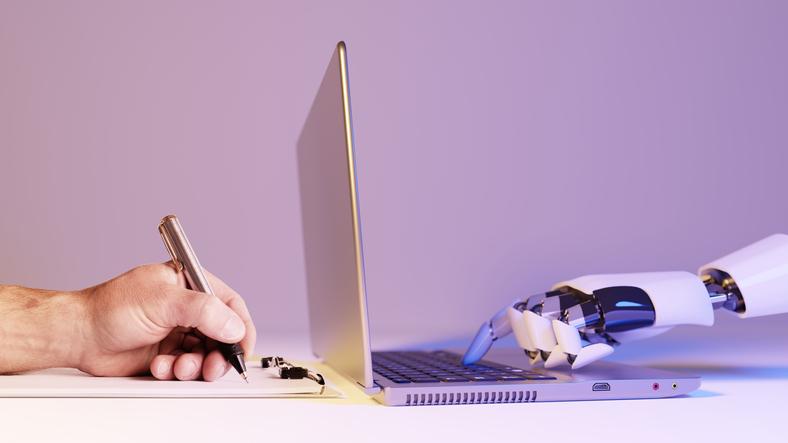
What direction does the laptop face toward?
to the viewer's right
